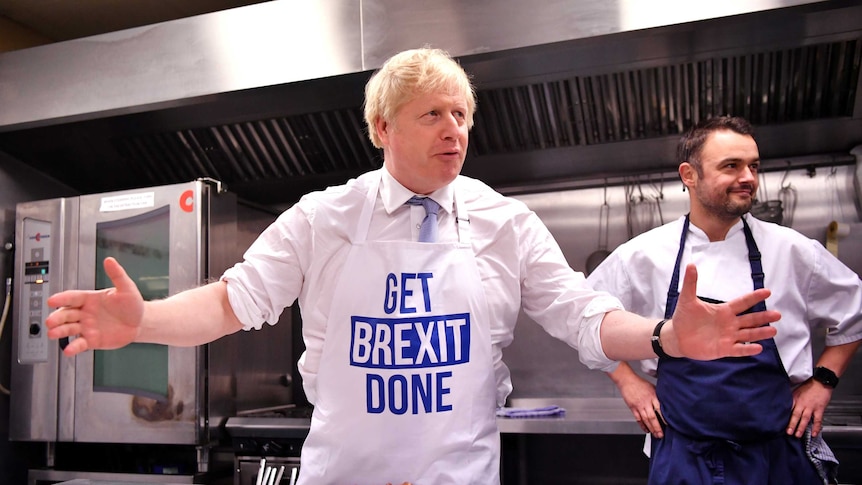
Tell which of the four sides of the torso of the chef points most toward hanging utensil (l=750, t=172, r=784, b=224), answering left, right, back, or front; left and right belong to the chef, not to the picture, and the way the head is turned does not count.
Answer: back

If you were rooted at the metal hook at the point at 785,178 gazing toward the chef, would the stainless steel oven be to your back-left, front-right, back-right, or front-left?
front-right

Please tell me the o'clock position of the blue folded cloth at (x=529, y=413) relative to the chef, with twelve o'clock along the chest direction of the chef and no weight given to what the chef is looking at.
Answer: The blue folded cloth is roughly at 4 o'clock from the chef.

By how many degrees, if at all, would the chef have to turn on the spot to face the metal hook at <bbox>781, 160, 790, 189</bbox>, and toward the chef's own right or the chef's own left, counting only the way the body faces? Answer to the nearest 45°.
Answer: approximately 180°

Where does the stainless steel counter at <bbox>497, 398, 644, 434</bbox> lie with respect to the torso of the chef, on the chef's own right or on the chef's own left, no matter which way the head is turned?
on the chef's own right

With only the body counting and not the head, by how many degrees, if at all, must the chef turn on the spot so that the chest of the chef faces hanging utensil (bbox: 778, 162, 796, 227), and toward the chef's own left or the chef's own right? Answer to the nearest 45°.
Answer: approximately 180°

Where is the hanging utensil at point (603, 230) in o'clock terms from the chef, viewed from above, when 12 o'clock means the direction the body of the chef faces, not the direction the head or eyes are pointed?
The hanging utensil is roughly at 5 o'clock from the chef.

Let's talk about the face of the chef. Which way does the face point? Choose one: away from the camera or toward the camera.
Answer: toward the camera

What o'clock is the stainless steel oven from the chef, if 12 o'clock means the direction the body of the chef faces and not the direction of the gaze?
The stainless steel oven is roughly at 3 o'clock from the chef.

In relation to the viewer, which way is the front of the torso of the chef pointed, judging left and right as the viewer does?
facing the viewer

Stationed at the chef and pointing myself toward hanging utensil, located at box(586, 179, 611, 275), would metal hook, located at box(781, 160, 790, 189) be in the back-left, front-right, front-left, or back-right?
front-right

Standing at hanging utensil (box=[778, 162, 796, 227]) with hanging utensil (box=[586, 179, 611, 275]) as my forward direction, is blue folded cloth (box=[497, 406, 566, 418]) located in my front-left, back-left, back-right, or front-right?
front-left

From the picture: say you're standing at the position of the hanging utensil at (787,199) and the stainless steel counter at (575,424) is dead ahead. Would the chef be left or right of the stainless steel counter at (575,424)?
left

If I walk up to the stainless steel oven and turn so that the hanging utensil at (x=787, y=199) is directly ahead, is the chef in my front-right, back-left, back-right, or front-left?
front-right
